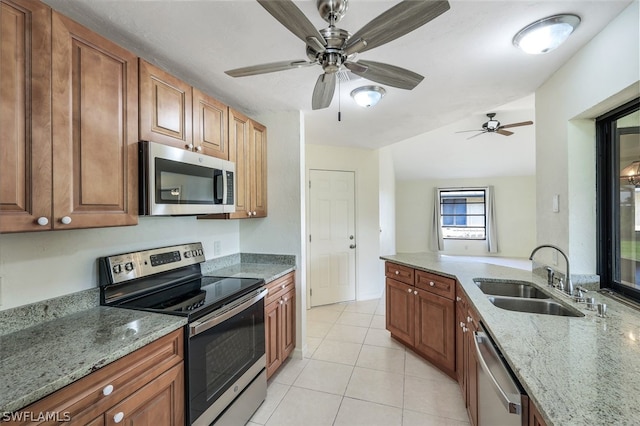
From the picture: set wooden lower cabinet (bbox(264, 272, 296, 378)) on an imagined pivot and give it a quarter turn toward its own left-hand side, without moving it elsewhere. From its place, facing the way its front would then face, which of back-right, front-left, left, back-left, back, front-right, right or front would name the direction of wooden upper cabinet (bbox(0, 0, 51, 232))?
back

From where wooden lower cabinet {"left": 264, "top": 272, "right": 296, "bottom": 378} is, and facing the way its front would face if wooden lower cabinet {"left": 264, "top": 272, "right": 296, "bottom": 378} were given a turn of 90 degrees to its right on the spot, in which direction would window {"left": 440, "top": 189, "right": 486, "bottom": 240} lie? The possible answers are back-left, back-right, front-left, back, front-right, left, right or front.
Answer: back

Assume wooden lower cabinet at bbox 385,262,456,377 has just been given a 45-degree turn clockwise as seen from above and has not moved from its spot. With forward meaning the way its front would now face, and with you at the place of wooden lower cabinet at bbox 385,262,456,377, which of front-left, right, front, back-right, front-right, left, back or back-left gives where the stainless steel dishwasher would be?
left

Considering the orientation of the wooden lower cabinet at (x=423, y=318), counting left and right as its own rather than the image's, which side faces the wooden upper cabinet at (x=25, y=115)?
front

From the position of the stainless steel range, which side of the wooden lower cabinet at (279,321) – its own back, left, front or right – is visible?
right

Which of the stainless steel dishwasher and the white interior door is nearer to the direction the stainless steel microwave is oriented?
the stainless steel dishwasher

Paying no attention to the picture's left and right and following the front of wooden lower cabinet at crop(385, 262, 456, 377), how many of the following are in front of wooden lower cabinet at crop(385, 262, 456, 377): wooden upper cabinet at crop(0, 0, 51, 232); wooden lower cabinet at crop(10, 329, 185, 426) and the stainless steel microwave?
3

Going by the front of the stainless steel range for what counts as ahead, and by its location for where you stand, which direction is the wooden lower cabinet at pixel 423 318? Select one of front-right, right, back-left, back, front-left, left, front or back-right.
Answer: front-left

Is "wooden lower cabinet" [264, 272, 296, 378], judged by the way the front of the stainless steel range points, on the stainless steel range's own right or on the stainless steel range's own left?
on the stainless steel range's own left

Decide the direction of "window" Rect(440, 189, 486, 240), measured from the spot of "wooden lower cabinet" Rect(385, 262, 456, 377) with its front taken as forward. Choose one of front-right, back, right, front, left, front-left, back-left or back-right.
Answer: back-right

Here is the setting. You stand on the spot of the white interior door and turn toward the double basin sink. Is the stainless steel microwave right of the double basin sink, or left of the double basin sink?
right

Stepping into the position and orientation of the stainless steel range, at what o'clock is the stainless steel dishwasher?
The stainless steel dishwasher is roughly at 12 o'clock from the stainless steel range.

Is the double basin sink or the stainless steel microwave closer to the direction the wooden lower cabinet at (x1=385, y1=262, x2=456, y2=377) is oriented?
the stainless steel microwave

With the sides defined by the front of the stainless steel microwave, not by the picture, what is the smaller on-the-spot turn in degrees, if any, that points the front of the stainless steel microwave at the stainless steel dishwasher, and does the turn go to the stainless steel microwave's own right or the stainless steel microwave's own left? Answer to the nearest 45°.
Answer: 0° — it already faces it
